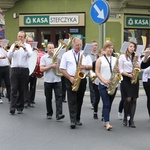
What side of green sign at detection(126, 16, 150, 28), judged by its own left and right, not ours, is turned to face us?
front

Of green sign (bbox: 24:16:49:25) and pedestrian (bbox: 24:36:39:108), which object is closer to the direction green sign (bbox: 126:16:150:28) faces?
the pedestrian

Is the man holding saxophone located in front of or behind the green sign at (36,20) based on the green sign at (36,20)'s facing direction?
in front

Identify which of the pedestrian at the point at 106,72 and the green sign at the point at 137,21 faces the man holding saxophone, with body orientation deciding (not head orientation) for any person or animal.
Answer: the green sign

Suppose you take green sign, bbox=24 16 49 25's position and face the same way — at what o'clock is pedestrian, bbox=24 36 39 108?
The pedestrian is roughly at 12 o'clock from the green sign.

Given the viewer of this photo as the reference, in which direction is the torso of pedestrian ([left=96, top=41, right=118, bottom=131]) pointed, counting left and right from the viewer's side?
facing the viewer and to the right of the viewer

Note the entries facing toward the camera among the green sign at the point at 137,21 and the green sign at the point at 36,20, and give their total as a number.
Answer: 2

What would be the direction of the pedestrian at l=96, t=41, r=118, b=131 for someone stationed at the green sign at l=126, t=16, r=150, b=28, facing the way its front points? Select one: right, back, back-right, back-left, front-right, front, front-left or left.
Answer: front

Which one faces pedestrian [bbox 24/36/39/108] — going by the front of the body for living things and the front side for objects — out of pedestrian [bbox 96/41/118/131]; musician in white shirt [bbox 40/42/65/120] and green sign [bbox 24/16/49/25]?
the green sign

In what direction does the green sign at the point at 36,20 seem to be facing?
toward the camera

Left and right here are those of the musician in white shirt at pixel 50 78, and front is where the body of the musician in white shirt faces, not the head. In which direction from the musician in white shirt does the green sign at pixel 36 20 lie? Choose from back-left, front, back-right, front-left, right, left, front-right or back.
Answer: back-left

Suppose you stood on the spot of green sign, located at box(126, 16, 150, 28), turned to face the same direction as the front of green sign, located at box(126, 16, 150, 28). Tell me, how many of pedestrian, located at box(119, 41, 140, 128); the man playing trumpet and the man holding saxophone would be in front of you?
3

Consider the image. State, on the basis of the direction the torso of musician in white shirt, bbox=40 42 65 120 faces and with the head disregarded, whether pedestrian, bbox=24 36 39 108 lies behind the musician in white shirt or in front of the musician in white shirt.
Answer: behind
